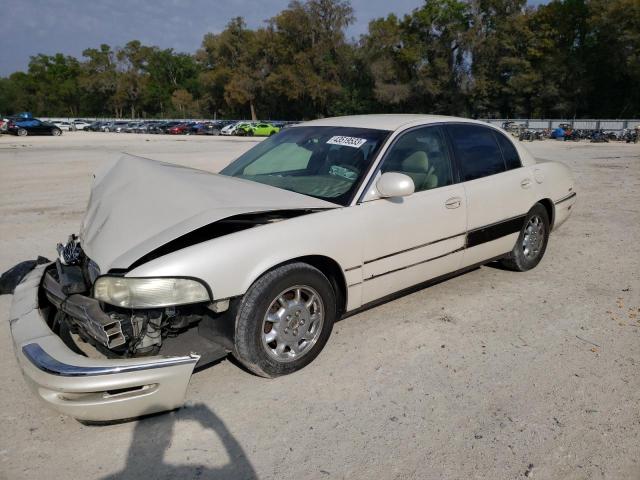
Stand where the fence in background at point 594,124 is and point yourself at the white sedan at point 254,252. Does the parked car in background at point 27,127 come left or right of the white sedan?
right

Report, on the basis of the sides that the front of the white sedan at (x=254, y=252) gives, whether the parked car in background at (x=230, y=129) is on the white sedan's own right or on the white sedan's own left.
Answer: on the white sedan's own right

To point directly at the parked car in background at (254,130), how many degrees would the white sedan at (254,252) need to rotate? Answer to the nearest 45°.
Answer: approximately 135° to its right

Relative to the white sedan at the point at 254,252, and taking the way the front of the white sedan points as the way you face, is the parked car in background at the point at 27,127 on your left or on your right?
on your right

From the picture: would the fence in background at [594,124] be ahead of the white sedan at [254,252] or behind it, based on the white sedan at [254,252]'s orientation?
behind

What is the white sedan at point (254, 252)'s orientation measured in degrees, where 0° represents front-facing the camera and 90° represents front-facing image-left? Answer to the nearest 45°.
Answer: approximately 45°
